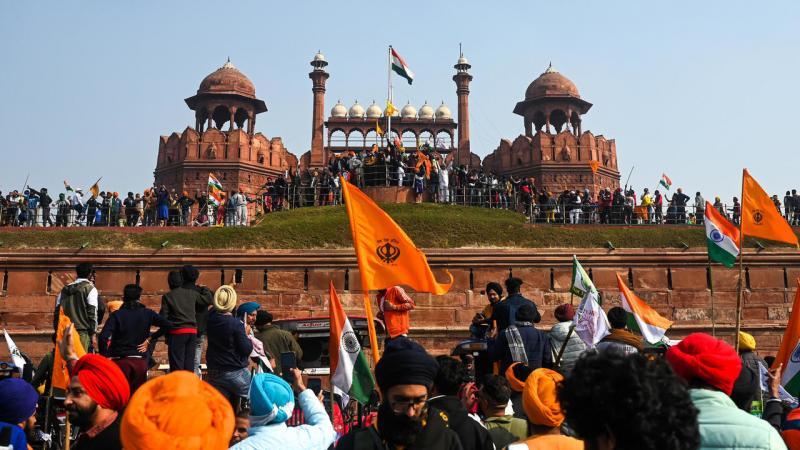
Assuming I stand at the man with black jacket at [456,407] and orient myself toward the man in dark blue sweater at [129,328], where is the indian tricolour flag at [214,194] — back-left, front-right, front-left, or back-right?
front-right

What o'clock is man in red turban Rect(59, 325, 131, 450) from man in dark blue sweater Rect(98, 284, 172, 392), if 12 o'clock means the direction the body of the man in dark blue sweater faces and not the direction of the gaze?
The man in red turban is roughly at 6 o'clock from the man in dark blue sweater.

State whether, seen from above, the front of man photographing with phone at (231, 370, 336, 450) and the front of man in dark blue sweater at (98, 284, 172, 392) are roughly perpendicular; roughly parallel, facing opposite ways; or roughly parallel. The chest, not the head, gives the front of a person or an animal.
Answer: roughly parallel

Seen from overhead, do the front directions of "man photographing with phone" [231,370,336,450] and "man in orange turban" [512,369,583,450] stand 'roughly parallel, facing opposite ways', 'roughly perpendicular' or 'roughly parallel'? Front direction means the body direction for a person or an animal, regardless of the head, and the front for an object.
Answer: roughly parallel

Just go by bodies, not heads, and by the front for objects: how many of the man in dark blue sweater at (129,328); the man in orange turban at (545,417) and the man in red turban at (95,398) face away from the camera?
2

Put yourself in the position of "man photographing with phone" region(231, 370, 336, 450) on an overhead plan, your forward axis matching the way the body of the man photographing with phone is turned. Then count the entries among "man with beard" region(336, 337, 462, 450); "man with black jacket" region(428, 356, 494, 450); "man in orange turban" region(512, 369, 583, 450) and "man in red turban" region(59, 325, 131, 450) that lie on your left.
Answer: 1

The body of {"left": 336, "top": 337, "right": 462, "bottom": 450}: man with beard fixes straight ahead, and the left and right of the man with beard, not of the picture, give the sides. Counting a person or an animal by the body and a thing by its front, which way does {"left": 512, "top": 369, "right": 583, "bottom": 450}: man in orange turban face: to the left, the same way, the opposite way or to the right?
the opposite way

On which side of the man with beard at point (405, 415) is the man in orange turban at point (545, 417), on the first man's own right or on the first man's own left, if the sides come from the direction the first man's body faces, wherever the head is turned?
on the first man's own left

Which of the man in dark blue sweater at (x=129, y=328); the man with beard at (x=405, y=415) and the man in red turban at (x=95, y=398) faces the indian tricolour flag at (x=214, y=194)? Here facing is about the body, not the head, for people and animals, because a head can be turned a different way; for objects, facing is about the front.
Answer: the man in dark blue sweater

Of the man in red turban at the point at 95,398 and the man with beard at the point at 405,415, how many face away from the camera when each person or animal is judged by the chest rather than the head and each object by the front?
0

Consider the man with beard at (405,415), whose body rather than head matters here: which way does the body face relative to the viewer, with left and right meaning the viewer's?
facing the viewer

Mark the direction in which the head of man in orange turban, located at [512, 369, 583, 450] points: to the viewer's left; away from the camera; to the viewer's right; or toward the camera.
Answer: away from the camera

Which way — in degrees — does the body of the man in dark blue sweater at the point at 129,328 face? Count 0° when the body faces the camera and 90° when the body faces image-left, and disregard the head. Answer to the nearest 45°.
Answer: approximately 180°

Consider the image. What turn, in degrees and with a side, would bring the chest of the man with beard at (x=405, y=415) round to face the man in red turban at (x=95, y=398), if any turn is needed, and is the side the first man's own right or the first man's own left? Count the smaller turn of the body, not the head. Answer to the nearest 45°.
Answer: approximately 90° to the first man's own right

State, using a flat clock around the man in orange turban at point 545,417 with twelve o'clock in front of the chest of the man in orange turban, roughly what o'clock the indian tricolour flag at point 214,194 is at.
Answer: The indian tricolour flag is roughly at 11 o'clock from the man in orange turban.

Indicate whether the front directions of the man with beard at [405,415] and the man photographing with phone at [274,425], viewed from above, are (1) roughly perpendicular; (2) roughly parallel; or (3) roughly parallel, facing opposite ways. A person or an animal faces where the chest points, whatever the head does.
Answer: roughly parallel, facing opposite ways

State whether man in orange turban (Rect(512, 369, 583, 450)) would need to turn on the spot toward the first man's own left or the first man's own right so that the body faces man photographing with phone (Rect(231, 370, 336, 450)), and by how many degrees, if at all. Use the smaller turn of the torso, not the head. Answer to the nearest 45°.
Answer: approximately 90° to the first man's own left
